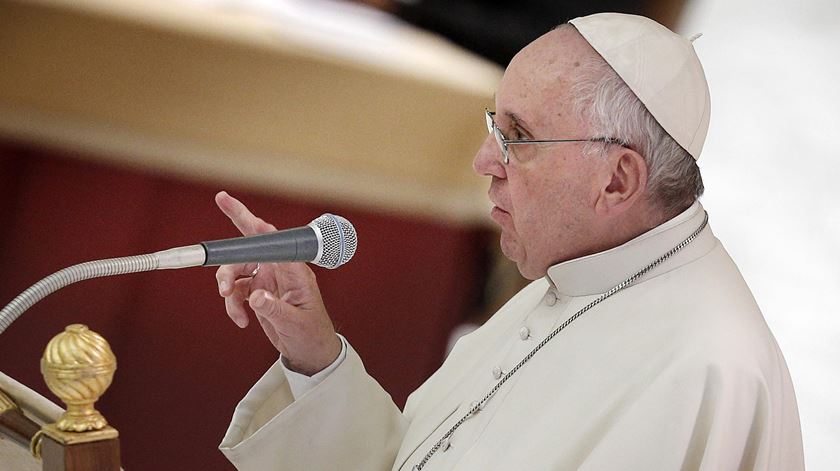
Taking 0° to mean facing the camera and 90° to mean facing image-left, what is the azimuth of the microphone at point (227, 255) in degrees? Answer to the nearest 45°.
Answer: approximately 270°

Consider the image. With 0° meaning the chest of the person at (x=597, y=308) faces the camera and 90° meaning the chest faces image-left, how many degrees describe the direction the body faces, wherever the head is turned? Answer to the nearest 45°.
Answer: approximately 90°

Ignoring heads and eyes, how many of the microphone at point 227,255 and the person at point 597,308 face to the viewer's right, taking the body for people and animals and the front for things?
1

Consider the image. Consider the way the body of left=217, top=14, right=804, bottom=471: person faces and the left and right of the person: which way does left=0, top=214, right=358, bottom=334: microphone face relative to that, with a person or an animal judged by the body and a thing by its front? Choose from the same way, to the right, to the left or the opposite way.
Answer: the opposite way

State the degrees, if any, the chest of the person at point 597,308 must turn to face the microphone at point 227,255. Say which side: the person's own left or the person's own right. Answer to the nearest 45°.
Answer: approximately 45° to the person's own left
